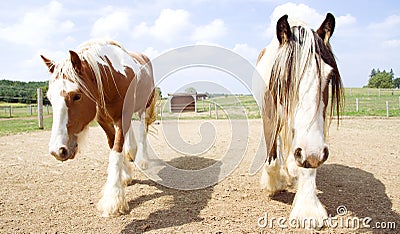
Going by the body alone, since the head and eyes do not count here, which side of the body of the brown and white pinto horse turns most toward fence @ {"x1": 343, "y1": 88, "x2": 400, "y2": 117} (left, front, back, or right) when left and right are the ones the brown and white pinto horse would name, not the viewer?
back

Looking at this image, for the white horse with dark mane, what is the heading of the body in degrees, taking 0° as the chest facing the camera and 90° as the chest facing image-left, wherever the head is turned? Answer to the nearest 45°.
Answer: approximately 0°

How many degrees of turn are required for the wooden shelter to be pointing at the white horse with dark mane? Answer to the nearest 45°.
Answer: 0° — it already faces it

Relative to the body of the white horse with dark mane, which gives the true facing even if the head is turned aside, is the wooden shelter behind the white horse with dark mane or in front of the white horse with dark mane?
behind

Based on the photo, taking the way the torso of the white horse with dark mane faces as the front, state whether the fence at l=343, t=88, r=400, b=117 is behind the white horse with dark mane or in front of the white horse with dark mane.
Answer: behind

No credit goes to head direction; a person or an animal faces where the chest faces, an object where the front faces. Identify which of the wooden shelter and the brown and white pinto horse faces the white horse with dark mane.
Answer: the wooden shelter

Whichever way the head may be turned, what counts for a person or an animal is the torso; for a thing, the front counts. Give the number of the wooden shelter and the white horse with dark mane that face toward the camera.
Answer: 2
